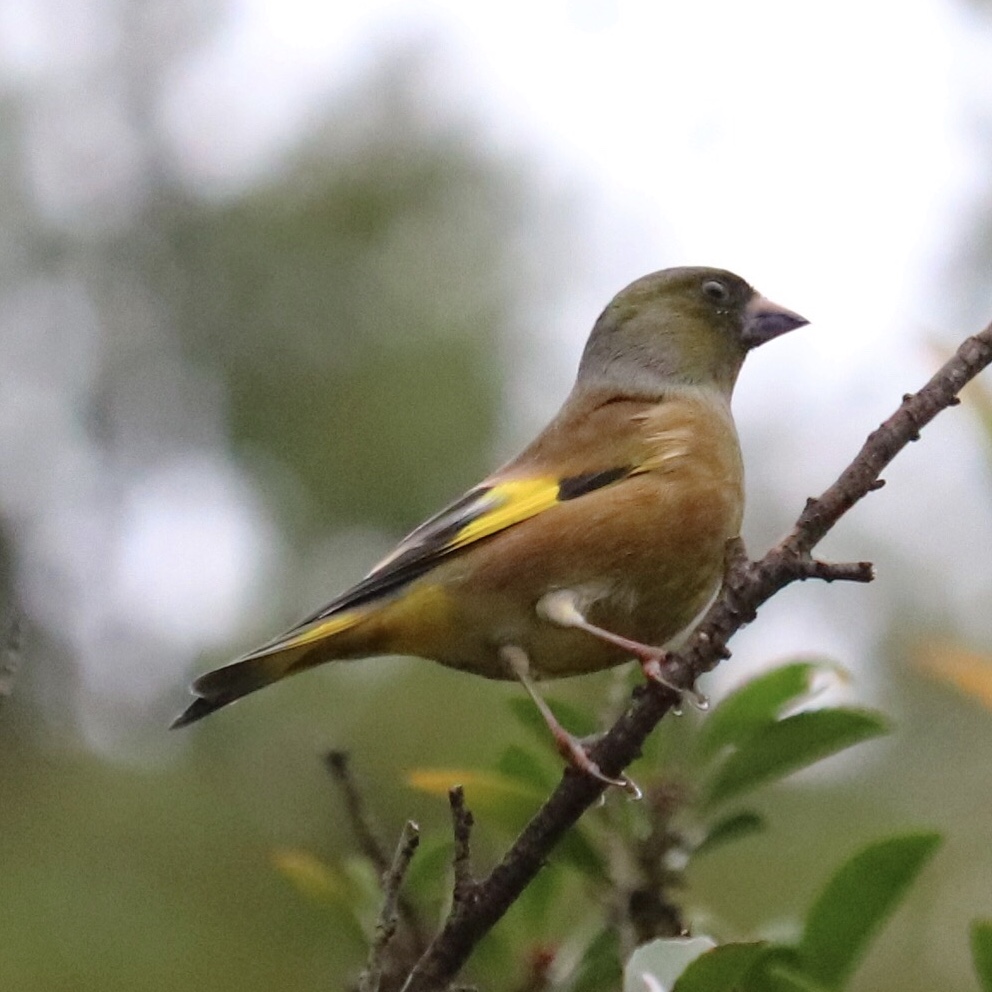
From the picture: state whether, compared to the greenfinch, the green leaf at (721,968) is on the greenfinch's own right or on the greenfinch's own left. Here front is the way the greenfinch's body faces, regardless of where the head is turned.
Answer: on the greenfinch's own right

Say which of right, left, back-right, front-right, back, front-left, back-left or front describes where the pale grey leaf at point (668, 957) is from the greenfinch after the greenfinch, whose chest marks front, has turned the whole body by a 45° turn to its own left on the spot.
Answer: back-right

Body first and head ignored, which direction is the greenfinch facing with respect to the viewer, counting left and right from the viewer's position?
facing to the right of the viewer
